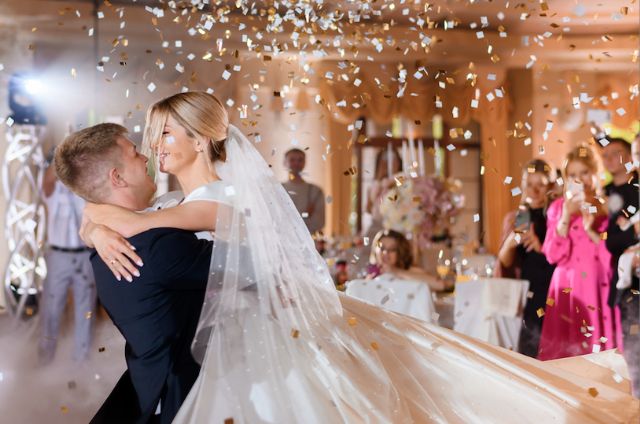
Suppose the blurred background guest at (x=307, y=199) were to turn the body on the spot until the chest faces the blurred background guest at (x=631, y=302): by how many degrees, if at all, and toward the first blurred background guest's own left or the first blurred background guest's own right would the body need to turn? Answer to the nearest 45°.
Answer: approximately 45° to the first blurred background guest's own left

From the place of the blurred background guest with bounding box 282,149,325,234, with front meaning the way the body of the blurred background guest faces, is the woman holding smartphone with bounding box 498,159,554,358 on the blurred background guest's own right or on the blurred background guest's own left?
on the blurred background guest's own left

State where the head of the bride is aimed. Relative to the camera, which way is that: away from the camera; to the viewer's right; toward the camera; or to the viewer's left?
to the viewer's left

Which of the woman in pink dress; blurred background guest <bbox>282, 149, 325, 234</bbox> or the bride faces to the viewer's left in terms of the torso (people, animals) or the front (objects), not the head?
the bride

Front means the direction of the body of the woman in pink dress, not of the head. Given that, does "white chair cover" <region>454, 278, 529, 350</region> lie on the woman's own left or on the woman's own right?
on the woman's own right

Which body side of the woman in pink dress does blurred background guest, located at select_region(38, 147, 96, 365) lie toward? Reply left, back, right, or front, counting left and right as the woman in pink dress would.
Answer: right

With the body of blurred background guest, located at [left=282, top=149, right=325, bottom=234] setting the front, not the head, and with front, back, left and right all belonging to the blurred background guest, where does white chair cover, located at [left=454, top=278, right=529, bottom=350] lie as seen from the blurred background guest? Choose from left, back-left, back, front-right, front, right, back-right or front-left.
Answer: front-left

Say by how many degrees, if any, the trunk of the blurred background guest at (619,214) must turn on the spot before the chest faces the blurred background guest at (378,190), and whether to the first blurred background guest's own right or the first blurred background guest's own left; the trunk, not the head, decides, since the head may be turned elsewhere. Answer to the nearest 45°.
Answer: approximately 90° to the first blurred background guest's own right

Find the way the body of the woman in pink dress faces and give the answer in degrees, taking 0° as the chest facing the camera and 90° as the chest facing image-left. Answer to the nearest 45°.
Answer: approximately 0°

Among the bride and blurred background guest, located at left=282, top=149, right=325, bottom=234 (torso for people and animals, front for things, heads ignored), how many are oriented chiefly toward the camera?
1

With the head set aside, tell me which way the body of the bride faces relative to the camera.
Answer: to the viewer's left

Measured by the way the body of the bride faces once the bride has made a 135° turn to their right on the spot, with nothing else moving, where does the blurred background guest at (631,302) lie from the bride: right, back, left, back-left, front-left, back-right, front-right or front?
front

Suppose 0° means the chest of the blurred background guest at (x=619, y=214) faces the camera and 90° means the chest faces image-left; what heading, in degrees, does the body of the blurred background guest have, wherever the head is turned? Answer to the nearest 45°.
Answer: approximately 45°

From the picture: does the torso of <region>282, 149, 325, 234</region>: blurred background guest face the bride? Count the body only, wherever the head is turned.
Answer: yes
